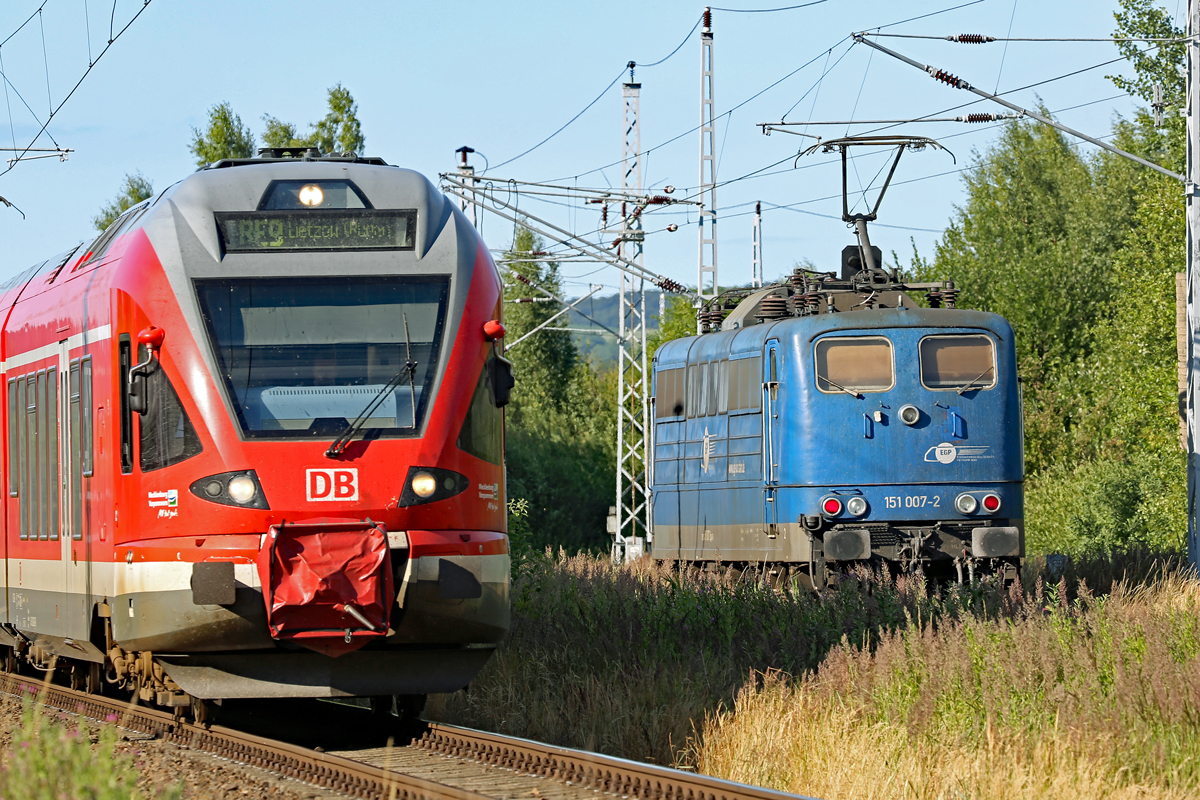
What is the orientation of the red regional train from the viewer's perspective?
toward the camera

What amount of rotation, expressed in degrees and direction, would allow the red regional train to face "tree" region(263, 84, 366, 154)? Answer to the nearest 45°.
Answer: approximately 180°

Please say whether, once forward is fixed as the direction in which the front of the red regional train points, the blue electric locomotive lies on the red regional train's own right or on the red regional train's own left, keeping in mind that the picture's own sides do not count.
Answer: on the red regional train's own left

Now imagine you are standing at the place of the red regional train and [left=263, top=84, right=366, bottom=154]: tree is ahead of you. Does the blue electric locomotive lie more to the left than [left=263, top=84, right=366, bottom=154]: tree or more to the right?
right
